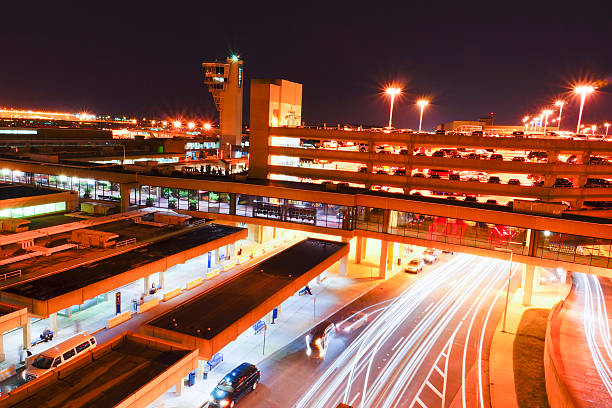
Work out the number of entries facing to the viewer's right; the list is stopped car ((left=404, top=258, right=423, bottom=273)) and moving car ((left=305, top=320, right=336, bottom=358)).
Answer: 0

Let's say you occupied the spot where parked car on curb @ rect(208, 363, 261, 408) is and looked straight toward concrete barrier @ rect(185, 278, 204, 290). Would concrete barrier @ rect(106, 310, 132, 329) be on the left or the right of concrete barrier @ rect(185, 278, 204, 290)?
left

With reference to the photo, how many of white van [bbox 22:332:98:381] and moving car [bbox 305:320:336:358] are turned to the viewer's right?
0

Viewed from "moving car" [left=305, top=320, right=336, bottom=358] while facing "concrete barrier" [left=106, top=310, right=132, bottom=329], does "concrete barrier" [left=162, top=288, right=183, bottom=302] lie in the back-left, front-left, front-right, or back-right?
front-right

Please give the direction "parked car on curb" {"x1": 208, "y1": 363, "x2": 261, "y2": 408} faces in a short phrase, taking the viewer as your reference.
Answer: facing the viewer and to the left of the viewer

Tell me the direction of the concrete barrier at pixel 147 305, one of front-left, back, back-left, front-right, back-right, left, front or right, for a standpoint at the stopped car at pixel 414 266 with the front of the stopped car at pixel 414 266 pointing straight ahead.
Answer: front

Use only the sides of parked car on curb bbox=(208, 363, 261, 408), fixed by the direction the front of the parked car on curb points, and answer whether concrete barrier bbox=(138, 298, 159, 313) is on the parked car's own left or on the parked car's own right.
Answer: on the parked car's own right

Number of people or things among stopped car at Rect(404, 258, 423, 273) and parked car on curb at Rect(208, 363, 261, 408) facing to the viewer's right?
0

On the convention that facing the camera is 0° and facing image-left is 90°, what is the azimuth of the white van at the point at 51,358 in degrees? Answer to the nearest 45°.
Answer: approximately 45°

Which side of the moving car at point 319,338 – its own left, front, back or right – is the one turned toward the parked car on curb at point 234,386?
front

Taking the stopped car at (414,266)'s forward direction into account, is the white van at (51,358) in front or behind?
in front

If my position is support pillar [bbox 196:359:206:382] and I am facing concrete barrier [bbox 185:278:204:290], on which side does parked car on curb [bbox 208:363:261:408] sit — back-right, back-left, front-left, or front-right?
back-right

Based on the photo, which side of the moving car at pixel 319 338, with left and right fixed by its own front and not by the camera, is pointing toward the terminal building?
right

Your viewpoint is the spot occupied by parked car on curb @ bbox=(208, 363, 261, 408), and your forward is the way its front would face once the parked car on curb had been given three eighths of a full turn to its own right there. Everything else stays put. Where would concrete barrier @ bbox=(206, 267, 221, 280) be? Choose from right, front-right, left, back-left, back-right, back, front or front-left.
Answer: front

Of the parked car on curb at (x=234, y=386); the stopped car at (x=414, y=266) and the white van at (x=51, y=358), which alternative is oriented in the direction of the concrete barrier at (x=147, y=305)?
the stopped car

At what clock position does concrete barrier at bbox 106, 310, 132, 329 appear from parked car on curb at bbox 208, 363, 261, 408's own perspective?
The concrete barrier is roughly at 3 o'clock from the parked car on curb.

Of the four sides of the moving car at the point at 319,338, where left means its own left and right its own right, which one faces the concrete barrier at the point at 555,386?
left

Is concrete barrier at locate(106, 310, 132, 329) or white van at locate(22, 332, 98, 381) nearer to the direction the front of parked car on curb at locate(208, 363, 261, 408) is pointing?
the white van
